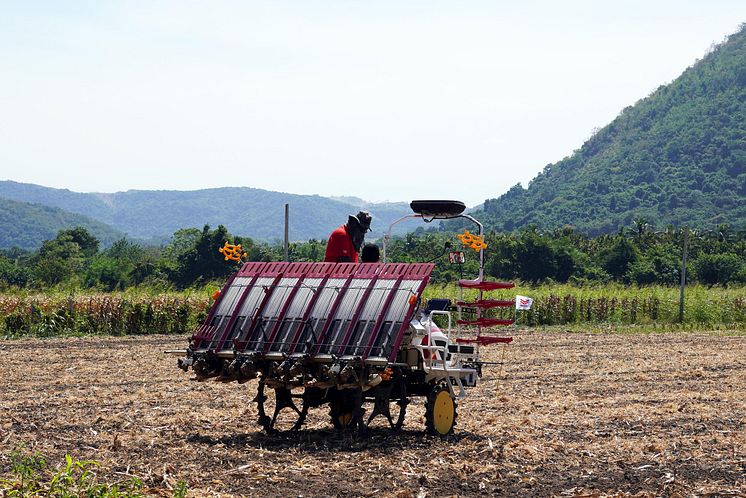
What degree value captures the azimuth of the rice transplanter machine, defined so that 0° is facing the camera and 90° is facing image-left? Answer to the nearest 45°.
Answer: approximately 225°
